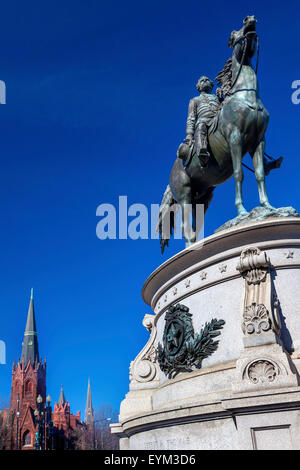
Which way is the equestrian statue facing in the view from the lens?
facing the viewer and to the right of the viewer
